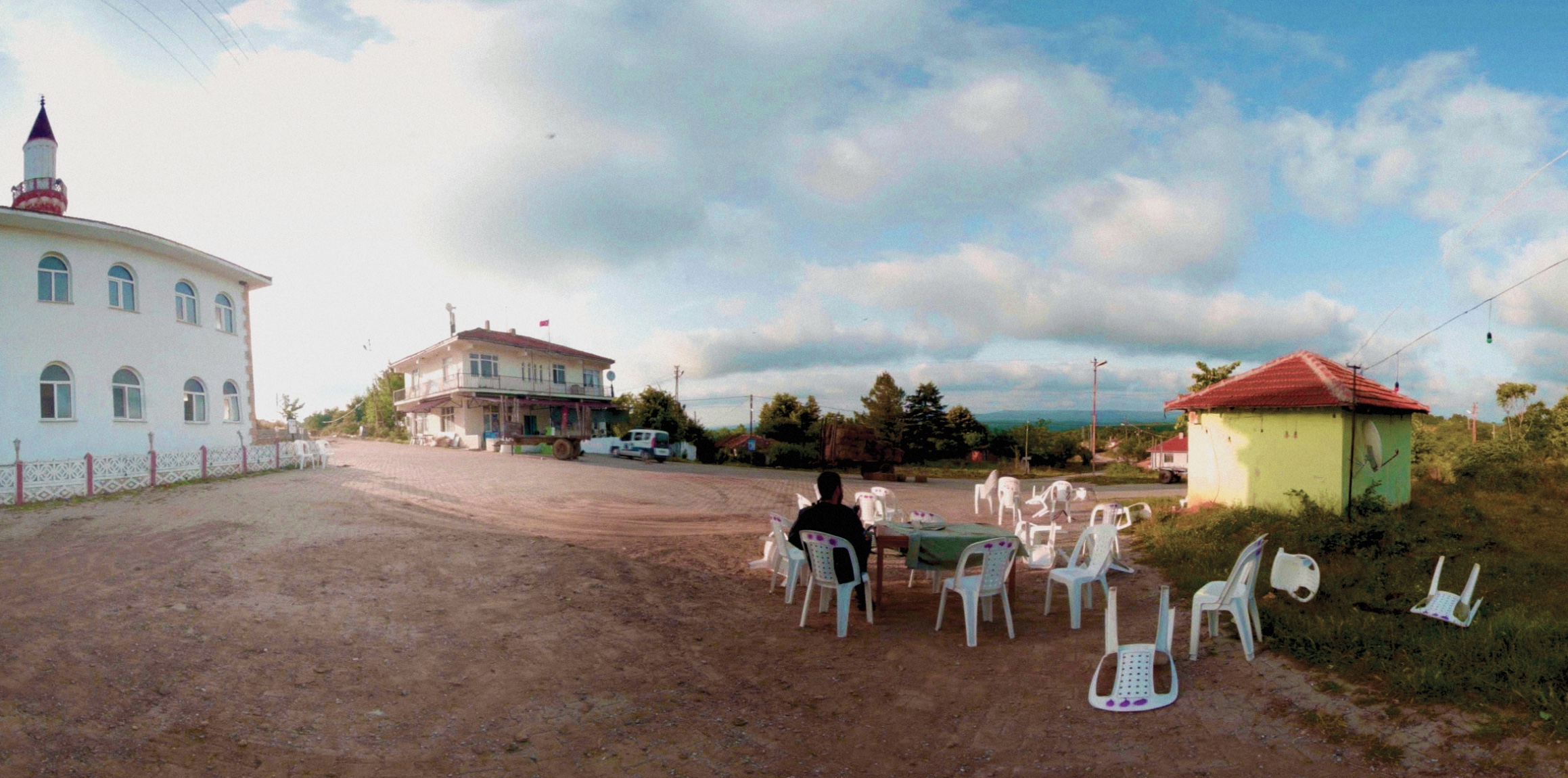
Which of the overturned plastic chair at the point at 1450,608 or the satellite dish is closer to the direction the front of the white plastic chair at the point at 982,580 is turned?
the satellite dish

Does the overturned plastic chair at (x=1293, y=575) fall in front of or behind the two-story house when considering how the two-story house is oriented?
in front

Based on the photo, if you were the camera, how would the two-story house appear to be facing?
facing the viewer and to the right of the viewer

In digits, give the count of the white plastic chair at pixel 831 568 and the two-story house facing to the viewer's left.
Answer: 0

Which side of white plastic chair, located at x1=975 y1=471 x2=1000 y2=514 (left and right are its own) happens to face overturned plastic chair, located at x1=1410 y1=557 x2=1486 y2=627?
left

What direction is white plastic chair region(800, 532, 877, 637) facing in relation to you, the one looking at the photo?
facing away from the viewer and to the right of the viewer

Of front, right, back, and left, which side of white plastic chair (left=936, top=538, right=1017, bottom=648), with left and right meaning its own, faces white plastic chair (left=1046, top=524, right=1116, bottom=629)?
right

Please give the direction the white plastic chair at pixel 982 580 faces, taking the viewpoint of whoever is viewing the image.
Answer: facing away from the viewer and to the left of the viewer

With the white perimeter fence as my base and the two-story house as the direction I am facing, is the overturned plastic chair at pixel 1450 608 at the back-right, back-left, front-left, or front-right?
back-right

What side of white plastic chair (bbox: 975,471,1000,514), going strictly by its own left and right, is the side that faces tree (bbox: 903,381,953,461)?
right
